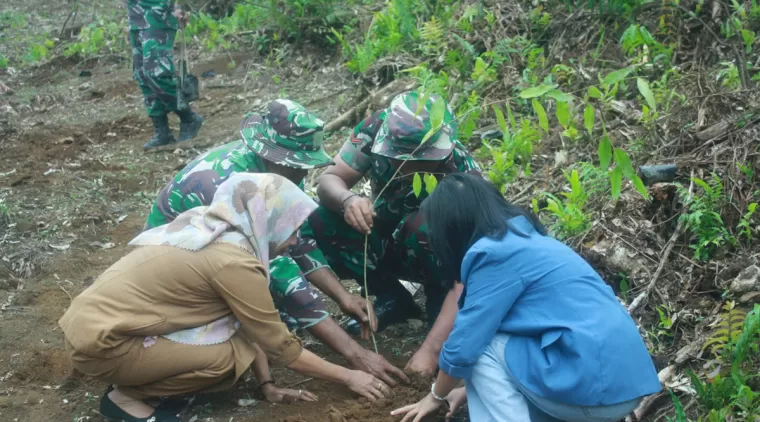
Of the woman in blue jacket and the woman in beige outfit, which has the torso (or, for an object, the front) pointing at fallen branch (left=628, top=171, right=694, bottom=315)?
the woman in beige outfit

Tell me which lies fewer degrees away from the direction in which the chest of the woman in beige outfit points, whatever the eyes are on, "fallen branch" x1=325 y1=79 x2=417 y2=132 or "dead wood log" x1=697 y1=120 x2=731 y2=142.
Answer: the dead wood log

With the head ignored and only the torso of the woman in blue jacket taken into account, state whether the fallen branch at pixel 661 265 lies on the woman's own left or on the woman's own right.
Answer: on the woman's own right

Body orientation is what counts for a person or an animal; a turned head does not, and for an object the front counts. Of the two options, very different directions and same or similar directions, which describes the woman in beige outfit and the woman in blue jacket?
very different directions

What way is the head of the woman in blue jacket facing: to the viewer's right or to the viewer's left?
to the viewer's left

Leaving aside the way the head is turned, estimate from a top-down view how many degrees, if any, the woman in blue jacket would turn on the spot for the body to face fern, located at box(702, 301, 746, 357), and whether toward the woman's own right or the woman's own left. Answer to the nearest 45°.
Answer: approximately 135° to the woman's own right

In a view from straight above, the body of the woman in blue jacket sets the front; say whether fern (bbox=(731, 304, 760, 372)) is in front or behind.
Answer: behind

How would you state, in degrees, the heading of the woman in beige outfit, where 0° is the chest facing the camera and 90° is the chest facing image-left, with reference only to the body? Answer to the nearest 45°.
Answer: approximately 270°

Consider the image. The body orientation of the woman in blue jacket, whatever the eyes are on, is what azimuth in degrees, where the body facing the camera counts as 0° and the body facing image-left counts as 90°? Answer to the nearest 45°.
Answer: approximately 90°

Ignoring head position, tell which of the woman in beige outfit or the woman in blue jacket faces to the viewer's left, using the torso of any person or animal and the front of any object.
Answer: the woman in blue jacket
